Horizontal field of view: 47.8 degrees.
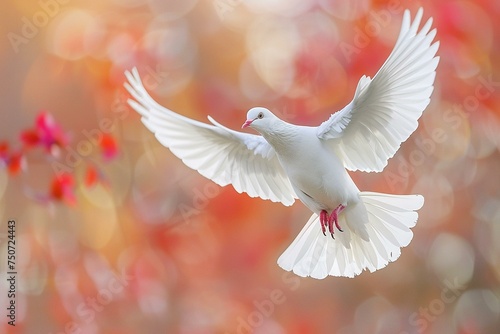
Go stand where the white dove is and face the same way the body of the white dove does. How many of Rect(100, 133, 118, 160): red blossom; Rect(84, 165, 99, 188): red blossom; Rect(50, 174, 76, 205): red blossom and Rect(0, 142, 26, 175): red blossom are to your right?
4

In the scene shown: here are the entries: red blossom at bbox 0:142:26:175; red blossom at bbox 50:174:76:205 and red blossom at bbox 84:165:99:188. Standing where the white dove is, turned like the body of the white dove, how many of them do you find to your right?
3

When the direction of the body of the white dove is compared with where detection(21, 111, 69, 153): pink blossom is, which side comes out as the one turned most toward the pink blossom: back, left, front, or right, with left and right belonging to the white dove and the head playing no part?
right

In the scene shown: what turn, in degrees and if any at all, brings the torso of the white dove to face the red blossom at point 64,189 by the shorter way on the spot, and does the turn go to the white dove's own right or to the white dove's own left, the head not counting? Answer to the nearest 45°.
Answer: approximately 90° to the white dove's own right

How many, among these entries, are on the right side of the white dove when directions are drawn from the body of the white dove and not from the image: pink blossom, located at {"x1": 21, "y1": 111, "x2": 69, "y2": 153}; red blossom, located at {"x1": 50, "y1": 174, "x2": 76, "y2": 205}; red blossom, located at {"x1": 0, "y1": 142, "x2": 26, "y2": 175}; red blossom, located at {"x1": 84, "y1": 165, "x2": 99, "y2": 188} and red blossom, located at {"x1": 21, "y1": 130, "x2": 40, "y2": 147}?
5

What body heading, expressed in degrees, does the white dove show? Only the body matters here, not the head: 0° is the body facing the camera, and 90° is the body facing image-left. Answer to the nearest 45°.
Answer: approximately 45°

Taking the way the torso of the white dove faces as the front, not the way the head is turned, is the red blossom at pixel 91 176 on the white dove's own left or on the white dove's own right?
on the white dove's own right

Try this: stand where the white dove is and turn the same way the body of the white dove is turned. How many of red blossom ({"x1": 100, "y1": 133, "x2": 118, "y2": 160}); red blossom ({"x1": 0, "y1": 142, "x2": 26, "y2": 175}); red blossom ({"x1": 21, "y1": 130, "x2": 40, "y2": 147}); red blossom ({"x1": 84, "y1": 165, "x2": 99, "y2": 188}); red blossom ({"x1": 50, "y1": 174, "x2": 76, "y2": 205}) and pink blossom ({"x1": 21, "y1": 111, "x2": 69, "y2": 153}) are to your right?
6

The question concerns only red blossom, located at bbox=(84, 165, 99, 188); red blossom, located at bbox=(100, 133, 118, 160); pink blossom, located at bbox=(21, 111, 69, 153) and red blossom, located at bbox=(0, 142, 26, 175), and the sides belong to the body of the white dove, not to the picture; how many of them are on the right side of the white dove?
4

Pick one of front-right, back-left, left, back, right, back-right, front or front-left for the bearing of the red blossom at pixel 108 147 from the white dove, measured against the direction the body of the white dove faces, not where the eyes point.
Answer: right

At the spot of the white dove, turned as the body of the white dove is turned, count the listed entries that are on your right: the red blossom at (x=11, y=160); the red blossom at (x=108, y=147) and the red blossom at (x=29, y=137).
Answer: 3
